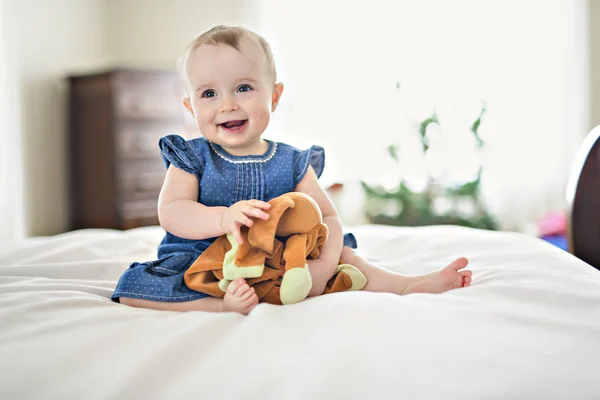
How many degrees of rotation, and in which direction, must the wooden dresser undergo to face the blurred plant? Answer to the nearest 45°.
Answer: approximately 45° to its left

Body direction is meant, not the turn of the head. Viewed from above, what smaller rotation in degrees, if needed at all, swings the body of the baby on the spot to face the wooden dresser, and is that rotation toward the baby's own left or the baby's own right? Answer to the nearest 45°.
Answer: approximately 180°

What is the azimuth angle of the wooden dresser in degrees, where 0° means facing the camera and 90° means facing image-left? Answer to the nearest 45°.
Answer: approximately 315°

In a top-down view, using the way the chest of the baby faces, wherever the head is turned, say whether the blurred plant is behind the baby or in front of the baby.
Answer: behind

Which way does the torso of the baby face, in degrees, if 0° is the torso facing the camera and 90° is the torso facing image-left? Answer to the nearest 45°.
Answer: approximately 0°

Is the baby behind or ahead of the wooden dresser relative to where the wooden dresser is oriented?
ahead
